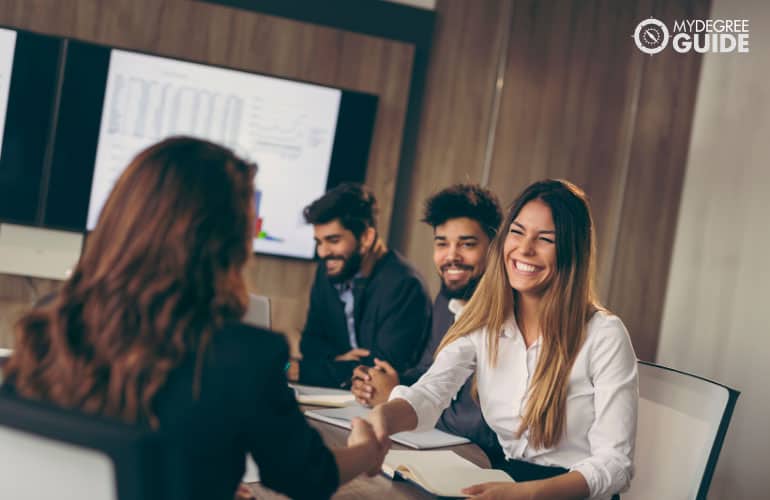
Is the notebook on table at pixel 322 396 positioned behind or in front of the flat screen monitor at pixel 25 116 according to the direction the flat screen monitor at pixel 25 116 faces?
in front

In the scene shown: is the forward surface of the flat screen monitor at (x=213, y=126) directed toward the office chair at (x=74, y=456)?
yes

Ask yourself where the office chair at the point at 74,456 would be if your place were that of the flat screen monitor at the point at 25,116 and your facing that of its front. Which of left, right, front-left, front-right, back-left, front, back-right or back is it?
front

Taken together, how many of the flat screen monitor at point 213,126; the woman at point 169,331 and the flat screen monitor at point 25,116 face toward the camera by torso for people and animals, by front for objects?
2

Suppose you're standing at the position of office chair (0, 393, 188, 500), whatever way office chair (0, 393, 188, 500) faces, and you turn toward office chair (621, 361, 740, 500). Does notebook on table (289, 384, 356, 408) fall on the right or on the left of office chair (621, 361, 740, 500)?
left

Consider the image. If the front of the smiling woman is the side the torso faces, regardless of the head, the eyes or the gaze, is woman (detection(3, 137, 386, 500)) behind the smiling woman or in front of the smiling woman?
in front

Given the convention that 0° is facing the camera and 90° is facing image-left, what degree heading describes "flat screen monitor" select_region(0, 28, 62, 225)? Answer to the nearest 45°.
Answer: approximately 0°

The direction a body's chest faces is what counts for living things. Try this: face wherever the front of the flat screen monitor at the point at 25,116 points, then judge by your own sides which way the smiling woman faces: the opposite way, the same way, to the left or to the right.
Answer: to the right

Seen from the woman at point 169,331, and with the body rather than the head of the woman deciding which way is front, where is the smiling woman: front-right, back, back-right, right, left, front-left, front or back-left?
front

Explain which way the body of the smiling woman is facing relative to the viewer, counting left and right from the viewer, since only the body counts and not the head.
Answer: facing the viewer and to the left of the viewer

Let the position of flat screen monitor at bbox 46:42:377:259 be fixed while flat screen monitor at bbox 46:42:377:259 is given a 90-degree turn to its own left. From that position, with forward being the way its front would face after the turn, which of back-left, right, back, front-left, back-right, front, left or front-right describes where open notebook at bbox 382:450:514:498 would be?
right

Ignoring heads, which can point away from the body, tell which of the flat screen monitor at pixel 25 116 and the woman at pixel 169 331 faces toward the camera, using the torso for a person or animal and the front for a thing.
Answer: the flat screen monitor

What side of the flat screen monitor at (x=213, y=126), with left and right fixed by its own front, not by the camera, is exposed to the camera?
front

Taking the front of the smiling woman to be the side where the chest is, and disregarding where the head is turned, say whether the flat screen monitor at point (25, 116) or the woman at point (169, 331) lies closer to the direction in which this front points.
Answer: the woman

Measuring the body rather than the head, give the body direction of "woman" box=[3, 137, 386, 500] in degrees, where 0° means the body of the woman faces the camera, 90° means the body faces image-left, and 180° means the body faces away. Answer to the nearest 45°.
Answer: approximately 225°

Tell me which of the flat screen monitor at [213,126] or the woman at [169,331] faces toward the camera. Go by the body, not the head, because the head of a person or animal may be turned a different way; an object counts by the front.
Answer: the flat screen monitor

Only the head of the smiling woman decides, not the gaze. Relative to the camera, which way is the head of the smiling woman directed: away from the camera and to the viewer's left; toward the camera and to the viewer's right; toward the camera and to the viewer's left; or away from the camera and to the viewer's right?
toward the camera and to the viewer's left

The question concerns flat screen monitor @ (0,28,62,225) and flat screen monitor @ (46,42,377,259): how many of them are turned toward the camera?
2
